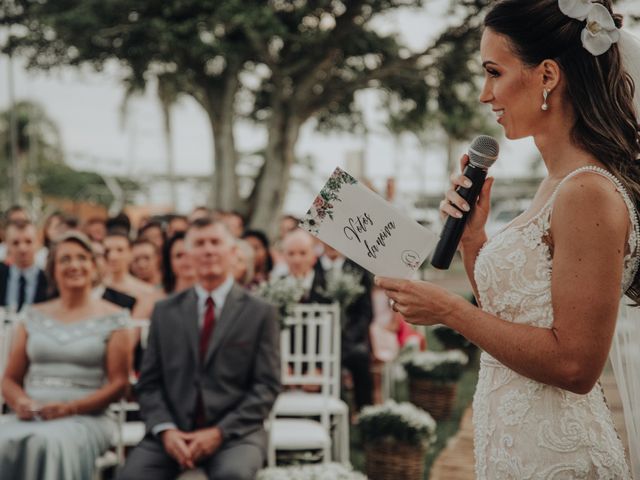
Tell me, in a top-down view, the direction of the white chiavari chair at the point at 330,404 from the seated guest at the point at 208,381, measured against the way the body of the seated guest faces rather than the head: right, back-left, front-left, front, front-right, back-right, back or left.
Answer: back-left

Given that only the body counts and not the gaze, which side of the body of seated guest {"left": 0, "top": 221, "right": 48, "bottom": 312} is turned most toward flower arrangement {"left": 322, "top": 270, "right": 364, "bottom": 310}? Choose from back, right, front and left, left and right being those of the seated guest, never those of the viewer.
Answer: left

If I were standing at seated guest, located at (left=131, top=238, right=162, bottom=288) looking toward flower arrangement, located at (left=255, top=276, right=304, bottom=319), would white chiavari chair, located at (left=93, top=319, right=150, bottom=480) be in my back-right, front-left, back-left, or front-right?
front-right

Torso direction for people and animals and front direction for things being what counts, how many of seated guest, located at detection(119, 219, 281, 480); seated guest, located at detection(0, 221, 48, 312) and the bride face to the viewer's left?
1

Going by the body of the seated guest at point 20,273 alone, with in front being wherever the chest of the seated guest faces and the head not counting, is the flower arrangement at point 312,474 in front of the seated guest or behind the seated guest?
in front

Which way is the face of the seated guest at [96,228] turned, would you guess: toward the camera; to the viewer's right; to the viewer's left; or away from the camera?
toward the camera

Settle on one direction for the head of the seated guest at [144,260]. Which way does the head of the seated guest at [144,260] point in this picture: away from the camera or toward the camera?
toward the camera

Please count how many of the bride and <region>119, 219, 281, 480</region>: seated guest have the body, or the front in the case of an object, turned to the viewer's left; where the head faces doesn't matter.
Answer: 1

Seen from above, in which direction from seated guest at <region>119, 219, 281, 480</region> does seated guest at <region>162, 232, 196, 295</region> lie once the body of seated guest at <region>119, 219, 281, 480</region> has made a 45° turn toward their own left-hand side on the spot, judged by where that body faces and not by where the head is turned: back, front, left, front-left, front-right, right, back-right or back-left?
back-left

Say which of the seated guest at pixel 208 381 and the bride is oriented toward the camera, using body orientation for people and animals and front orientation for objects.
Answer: the seated guest

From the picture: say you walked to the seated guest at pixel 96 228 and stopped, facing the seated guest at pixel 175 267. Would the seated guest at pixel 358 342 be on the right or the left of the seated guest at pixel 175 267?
left

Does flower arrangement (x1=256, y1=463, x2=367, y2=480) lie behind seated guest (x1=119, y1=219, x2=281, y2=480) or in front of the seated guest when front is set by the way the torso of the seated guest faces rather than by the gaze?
in front

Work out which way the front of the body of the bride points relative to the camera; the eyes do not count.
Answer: to the viewer's left

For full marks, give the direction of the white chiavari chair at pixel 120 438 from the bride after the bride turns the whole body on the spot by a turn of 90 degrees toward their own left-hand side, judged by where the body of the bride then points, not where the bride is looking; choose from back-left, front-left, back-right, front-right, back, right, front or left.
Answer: back-right

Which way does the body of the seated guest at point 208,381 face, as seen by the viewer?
toward the camera

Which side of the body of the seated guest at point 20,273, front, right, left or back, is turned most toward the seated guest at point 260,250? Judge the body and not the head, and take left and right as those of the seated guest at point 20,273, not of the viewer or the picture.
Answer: left

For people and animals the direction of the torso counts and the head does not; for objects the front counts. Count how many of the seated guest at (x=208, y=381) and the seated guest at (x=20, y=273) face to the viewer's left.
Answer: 0

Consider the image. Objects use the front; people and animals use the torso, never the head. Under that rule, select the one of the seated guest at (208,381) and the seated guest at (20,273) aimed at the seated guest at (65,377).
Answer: the seated guest at (20,273)

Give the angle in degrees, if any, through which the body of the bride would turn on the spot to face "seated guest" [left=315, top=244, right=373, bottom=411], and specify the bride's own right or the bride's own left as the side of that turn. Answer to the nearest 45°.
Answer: approximately 90° to the bride's own right

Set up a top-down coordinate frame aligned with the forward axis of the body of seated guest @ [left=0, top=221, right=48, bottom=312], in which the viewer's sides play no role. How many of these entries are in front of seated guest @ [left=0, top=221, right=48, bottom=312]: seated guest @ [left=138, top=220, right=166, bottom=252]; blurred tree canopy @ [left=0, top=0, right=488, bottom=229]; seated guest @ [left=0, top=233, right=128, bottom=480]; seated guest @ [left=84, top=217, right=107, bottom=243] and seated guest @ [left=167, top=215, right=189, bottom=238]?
1

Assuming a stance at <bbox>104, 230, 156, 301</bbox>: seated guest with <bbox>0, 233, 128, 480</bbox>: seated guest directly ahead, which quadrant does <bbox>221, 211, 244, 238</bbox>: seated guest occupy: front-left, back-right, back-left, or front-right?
back-left
